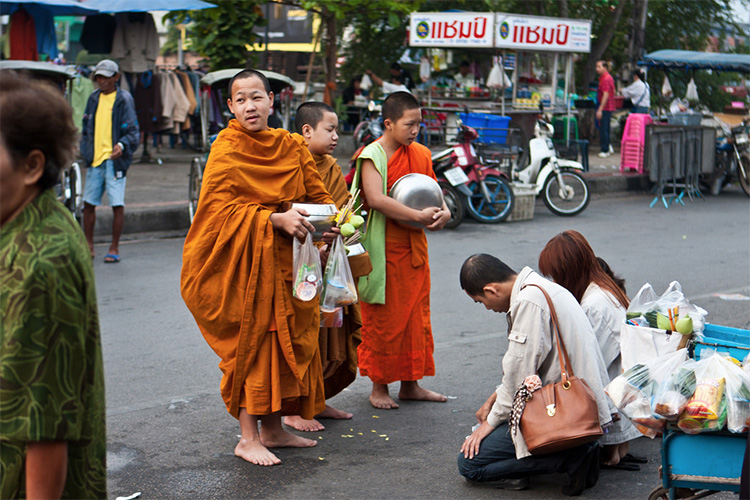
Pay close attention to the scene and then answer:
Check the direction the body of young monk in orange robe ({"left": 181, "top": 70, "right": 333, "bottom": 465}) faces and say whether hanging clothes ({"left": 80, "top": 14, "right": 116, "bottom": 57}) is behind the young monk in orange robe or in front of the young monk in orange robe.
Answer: behind

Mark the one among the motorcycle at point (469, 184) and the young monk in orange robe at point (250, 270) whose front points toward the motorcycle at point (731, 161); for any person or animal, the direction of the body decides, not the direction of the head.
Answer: the motorcycle at point (469, 184)

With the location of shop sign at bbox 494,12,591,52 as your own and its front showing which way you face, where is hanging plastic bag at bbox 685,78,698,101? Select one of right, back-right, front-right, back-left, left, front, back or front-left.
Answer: left

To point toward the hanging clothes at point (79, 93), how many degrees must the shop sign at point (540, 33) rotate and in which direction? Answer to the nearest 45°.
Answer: approximately 90° to its right

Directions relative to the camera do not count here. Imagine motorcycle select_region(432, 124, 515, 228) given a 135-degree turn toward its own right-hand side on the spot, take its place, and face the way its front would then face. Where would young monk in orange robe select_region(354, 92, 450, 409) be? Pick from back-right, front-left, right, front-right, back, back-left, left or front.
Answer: front

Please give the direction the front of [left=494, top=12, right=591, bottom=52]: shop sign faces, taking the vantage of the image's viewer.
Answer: facing the viewer and to the right of the viewer

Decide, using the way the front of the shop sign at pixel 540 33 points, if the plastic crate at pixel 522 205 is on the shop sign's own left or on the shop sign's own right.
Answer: on the shop sign's own right

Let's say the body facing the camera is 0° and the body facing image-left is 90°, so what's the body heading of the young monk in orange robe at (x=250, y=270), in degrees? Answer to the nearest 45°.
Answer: approximately 315°

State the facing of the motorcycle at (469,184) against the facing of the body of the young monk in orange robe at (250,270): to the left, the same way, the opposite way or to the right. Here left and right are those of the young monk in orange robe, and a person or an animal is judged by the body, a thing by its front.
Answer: to the left
